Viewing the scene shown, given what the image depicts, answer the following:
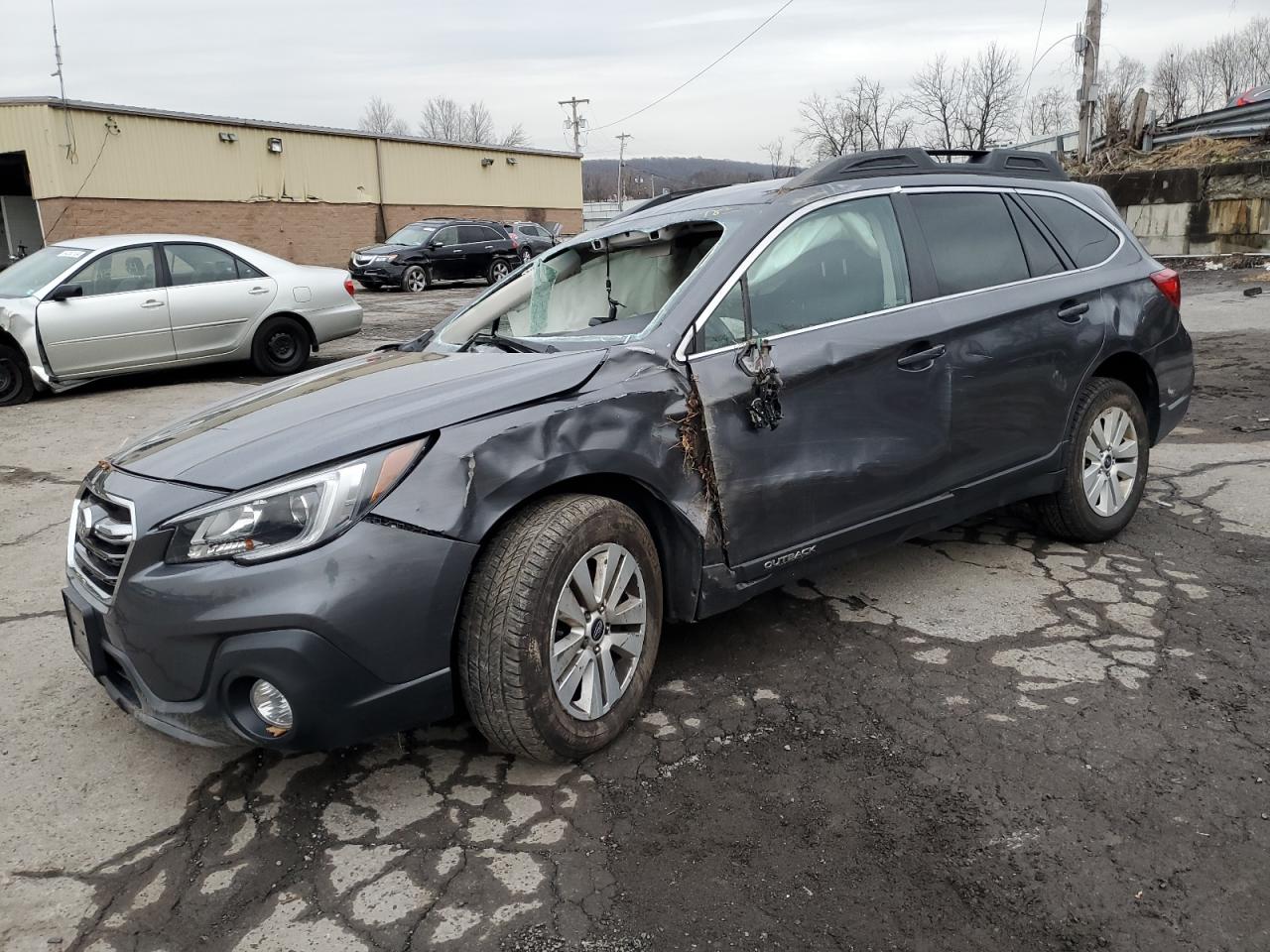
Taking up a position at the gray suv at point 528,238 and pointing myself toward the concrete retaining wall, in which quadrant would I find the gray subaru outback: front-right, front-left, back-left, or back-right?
front-right

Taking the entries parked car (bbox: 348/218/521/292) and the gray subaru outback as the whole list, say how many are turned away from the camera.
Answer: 0

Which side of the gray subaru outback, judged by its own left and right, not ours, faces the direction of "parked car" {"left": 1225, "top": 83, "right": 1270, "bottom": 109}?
back

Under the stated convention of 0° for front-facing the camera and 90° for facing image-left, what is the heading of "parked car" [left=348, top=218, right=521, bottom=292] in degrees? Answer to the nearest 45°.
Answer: approximately 45°

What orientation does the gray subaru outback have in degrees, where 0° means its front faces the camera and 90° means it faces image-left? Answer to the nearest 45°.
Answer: approximately 45°

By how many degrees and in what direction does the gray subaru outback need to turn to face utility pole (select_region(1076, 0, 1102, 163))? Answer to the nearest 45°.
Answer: approximately 180°

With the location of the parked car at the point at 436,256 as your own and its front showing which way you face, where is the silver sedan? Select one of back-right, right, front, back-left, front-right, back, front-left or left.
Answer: front-left

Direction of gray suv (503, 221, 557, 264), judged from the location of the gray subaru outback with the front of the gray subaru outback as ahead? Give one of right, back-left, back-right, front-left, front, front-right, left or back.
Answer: back-right

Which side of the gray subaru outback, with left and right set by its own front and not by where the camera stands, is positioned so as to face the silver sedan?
right

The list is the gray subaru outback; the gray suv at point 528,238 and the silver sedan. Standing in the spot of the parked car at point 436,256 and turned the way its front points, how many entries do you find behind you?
1

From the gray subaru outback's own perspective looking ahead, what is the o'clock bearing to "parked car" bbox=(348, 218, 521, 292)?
The parked car is roughly at 4 o'clock from the gray subaru outback.
